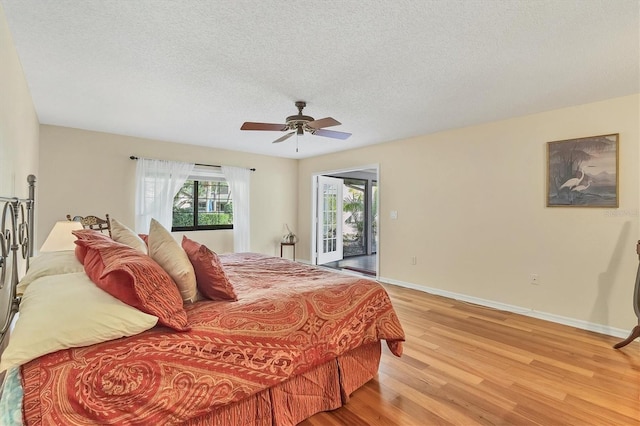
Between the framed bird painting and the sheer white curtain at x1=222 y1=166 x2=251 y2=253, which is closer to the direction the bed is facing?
the framed bird painting

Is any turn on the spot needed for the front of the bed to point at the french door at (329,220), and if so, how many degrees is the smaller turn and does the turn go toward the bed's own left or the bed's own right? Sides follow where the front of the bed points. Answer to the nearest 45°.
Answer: approximately 45° to the bed's own left

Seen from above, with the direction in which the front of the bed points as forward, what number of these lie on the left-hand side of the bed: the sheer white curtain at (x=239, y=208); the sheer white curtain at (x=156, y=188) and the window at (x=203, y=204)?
3

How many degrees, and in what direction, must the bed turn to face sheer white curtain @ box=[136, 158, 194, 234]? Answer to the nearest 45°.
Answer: approximately 90° to its left

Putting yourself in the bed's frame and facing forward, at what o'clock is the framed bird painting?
The framed bird painting is roughly at 12 o'clock from the bed.

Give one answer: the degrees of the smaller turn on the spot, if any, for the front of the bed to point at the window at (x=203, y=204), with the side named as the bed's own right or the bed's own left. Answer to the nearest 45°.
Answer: approximately 90° to the bed's own left

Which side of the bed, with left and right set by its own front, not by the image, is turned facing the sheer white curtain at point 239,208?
left

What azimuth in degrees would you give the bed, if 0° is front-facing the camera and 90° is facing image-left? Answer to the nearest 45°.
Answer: approximately 270°
